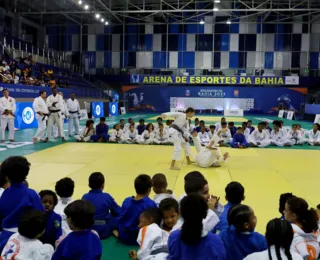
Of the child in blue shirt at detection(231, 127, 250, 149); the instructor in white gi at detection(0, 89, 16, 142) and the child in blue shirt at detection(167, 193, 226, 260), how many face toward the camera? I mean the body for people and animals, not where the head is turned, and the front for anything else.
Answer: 2

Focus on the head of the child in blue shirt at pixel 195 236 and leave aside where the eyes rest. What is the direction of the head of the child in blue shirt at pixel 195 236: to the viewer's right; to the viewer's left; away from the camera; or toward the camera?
away from the camera

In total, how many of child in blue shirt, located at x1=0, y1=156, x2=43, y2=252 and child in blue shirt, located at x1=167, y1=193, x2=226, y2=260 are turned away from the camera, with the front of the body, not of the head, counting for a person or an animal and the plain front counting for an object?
2

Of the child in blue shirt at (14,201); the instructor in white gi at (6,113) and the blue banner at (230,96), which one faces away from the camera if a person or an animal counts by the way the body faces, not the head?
the child in blue shirt

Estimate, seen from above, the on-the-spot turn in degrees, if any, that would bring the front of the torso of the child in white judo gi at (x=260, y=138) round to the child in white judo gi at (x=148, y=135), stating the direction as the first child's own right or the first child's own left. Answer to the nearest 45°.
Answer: approximately 90° to the first child's own right

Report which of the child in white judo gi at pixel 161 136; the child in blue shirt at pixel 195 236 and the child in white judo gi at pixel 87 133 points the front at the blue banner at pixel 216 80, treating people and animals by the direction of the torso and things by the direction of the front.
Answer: the child in blue shirt

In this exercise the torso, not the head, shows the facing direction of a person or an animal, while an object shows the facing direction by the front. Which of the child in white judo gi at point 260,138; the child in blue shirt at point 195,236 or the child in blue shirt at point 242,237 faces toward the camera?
the child in white judo gi

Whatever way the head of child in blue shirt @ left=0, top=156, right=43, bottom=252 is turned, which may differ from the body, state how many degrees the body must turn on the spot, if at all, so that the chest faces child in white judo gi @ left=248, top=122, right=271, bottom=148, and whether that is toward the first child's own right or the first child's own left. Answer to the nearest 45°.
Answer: approximately 45° to the first child's own right

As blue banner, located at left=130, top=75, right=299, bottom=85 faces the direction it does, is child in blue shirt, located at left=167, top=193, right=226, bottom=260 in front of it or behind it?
in front

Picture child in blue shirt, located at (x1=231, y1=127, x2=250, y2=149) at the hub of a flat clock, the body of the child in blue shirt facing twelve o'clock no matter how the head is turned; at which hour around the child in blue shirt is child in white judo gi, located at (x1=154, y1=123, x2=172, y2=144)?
The child in white judo gi is roughly at 3 o'clock from the child in blue shirt.

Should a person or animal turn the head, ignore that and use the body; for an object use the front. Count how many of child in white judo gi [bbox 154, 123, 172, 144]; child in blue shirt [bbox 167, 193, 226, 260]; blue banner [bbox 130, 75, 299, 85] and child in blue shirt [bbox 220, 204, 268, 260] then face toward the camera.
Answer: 2

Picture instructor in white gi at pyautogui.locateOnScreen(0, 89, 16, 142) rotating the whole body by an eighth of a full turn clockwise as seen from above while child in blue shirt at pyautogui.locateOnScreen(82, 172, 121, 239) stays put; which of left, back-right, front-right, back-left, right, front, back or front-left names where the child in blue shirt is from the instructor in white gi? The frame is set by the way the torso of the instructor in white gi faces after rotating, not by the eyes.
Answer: front-left

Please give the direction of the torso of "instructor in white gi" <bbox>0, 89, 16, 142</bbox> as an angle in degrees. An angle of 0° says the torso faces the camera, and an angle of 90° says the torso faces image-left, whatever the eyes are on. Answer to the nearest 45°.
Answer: approximately 0°

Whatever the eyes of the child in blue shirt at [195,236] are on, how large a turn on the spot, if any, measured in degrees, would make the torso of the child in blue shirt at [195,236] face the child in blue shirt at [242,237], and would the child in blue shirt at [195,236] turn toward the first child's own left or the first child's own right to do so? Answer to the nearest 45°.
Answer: approximately 45° to the first child's own right

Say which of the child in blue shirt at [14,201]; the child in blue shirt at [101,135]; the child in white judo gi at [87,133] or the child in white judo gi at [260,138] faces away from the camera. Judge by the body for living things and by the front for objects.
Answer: the child in blue shirt at [14,201]

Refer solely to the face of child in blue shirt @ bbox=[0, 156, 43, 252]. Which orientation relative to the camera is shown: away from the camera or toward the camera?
away from the camera

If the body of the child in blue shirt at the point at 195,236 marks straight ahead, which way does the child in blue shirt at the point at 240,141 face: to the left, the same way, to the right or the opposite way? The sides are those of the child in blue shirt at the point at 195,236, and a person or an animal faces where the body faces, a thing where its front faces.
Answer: the opposite way

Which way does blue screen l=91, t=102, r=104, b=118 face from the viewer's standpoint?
toward the camera

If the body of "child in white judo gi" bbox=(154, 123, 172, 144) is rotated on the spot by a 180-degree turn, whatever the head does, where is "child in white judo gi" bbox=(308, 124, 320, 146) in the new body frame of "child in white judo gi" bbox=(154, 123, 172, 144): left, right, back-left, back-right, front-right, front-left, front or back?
right
